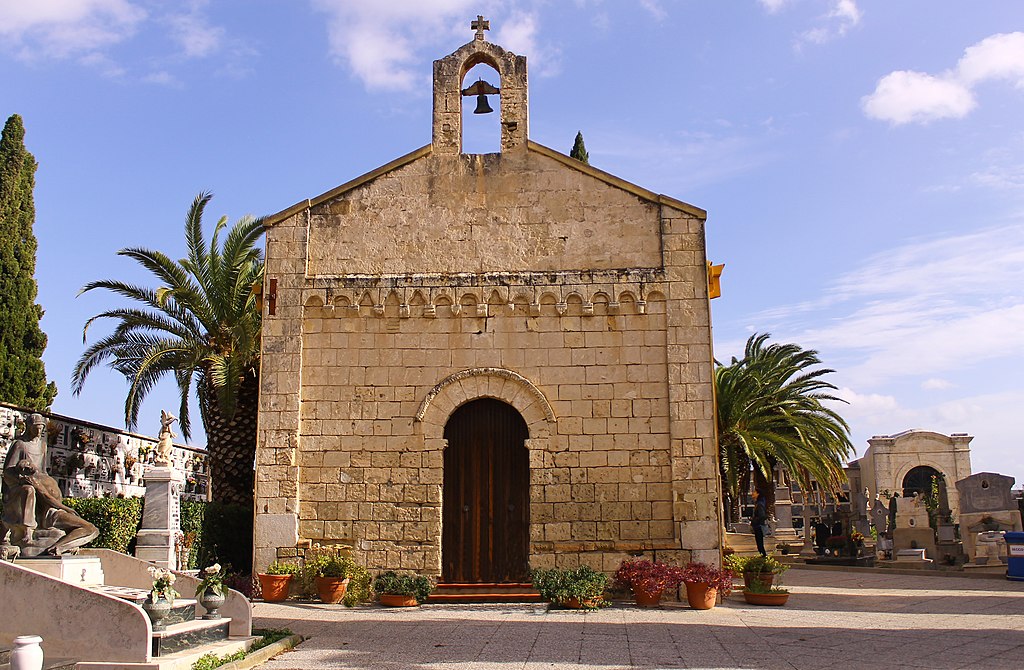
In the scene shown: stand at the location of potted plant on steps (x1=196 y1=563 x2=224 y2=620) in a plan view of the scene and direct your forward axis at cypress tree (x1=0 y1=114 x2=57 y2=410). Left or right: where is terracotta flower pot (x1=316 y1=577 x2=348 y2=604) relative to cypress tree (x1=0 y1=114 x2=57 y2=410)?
right

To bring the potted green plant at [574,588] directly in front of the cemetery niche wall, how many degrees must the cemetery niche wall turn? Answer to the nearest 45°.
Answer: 0° — it already faces it

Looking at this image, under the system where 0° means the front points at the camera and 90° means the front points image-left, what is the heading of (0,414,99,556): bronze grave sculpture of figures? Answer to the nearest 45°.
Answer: approximately 315°

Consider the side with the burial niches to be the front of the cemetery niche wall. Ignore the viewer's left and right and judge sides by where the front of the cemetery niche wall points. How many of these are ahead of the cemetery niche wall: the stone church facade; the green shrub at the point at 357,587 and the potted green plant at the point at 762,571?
3

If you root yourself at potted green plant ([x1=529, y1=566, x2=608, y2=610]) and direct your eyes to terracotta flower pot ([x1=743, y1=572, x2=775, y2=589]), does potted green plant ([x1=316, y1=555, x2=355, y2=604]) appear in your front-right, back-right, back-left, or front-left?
back-left

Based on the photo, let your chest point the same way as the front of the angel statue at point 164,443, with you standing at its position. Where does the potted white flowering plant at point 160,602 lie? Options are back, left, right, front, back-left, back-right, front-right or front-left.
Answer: front-right
